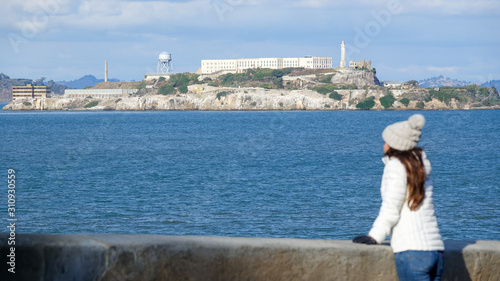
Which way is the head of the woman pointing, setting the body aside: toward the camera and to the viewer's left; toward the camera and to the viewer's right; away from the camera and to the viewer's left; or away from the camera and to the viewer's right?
away from the camera and to the viewer's left

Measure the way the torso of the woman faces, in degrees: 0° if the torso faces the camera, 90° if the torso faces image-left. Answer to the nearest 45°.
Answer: approximately 135°
